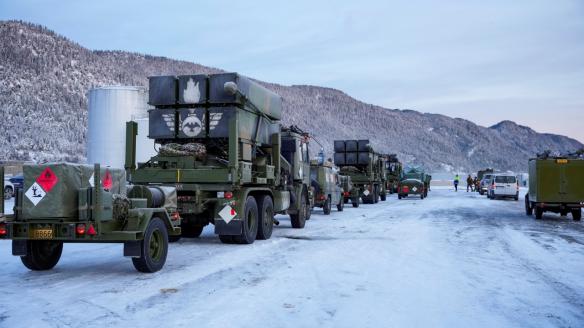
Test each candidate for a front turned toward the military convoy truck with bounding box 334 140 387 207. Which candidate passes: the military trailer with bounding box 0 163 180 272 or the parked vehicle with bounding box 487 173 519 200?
the military trailer

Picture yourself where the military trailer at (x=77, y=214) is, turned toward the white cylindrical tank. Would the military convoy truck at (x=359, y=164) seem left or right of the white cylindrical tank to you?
right

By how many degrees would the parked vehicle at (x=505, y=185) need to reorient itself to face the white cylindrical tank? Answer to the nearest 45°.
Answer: approximately 90° to its left

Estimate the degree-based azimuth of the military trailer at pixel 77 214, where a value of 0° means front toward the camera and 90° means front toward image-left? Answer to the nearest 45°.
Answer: approximately 225°

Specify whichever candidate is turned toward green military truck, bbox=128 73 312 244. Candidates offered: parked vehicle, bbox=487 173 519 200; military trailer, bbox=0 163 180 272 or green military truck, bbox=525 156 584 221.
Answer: the military trailer

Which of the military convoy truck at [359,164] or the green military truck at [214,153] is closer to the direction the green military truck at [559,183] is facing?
the military convoy truck

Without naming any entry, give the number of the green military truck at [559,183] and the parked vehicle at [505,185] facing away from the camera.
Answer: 2

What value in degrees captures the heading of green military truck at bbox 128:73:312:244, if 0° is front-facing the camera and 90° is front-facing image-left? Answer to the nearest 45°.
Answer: approximately 225°

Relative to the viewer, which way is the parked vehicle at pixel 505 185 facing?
away from the camera

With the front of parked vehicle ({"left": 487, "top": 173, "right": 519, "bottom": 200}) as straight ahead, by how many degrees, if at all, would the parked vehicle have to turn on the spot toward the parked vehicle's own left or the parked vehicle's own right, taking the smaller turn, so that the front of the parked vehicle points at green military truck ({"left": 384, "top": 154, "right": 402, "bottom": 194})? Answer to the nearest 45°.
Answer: approximately 45° to the parked vehicle's own left

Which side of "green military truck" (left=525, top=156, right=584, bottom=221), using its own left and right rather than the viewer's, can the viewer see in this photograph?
back

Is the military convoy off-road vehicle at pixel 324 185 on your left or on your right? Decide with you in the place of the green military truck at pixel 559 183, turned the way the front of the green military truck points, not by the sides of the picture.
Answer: on your left
